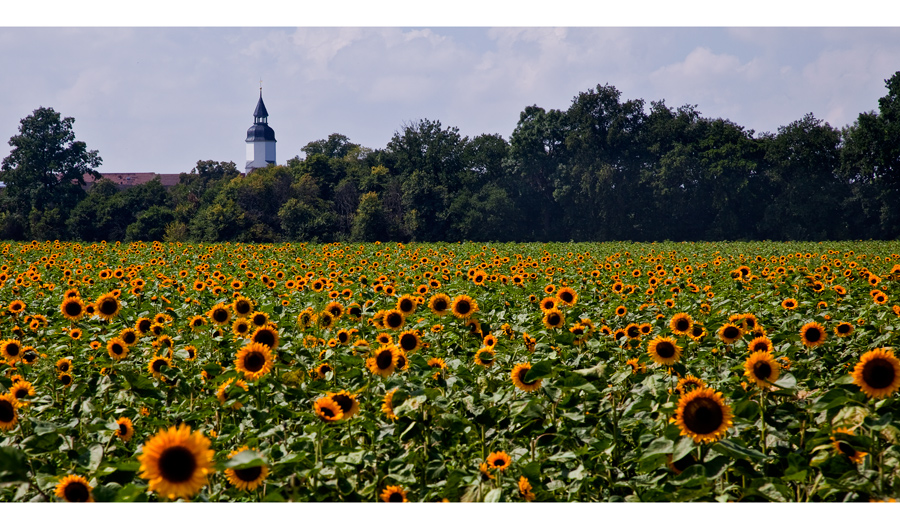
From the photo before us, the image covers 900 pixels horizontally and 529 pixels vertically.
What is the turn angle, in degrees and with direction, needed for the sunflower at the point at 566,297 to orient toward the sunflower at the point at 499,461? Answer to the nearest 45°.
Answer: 0° — it already faces it

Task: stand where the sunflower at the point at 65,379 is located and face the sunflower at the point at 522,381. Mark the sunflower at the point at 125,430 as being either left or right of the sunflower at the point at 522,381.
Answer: right

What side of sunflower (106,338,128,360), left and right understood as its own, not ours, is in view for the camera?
front

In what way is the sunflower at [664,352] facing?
toward the camera

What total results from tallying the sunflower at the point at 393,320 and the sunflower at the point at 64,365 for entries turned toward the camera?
2

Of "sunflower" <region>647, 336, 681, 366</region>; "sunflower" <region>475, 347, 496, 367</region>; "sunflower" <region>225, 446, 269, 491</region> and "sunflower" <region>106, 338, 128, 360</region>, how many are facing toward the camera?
4

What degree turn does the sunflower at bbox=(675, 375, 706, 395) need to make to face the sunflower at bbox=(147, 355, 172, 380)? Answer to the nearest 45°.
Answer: approximately 90° to its right

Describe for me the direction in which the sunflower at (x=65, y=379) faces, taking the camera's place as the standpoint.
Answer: facing the viewer

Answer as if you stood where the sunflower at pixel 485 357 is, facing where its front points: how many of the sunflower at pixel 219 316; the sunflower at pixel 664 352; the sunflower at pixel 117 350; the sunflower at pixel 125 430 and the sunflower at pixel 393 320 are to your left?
1

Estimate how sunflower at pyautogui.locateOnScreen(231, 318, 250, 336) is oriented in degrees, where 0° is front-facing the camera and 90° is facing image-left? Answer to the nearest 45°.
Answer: approximately 0°

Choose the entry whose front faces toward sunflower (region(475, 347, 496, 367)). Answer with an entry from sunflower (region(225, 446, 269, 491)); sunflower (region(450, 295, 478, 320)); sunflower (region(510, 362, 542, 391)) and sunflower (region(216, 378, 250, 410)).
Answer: sunflower (region(450, 295, 478, 320))

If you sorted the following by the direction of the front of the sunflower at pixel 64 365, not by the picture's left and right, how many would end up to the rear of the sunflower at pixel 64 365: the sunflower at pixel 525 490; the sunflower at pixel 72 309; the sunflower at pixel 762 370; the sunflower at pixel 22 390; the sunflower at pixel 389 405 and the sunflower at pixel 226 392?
1

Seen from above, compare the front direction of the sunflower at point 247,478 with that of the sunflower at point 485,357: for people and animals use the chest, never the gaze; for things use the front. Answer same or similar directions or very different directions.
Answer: same or similar directions

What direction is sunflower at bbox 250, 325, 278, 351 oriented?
toward the camera

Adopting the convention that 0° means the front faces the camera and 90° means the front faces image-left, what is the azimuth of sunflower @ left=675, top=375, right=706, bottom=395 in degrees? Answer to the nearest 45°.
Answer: approximately 0°
